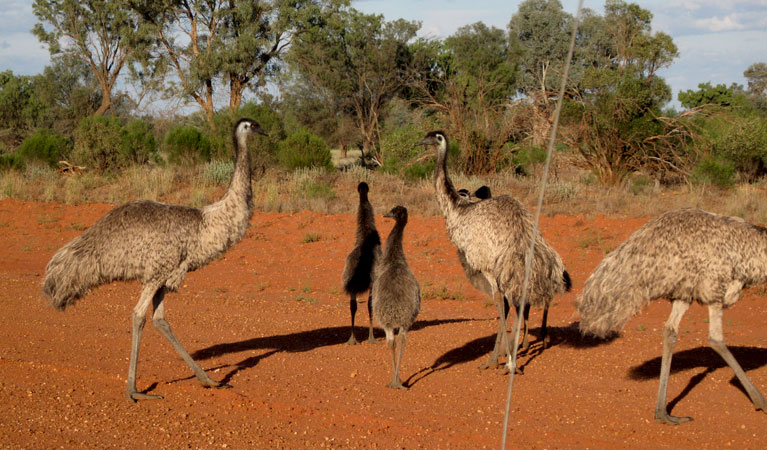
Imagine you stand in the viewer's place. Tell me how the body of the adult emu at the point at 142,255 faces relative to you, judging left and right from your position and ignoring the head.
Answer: facing to the right of the viewer

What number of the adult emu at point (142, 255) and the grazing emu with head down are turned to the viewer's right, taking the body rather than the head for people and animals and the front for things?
2

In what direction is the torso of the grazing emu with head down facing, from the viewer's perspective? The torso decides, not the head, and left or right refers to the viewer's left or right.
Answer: facing to the right of the viewer

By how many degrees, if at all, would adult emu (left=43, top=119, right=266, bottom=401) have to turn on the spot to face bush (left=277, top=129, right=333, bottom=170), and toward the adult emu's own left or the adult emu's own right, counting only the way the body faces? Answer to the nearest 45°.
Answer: approximately 90° to the adult emu's own left

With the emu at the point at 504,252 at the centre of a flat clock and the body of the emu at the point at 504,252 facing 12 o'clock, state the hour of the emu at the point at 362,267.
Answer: the emu at the point at 362,267 is roughly at 1 o'clock from the emu at the point at 504,252.

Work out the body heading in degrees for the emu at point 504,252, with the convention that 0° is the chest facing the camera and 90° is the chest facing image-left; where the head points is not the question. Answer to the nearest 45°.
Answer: approximately 90°

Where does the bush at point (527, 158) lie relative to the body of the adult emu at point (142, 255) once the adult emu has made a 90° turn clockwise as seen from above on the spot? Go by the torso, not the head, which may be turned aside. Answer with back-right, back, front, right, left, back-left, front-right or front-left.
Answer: back-left

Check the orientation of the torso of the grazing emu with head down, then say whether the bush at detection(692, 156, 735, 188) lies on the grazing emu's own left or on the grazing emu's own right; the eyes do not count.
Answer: on the grazing emu's own left

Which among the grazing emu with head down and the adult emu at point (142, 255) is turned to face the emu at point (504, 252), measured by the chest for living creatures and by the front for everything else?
the adult emu

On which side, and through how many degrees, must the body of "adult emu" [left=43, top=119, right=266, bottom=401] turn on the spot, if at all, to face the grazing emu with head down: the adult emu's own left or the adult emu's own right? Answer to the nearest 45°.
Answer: approximately 45° to the adult emu's own right

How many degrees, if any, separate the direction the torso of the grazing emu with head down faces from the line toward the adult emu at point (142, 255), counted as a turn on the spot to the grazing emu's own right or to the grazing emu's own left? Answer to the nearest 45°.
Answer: approximately 180°

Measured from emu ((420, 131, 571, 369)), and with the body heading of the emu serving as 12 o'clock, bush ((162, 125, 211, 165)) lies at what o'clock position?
The bush is roughly at 2 o'clock from the emu.

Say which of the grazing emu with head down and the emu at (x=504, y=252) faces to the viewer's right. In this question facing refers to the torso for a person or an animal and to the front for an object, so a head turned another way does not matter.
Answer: the grazing emu with head down

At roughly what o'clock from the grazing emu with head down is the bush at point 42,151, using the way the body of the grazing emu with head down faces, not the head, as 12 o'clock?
The bush is roughly at 7 o'clock from the grazing emu with head down.

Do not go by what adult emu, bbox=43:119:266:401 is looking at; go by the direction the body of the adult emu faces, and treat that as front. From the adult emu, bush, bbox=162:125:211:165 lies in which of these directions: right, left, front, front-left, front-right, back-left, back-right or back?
left

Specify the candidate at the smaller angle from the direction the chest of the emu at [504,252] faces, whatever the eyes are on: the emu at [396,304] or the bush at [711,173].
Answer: the emu

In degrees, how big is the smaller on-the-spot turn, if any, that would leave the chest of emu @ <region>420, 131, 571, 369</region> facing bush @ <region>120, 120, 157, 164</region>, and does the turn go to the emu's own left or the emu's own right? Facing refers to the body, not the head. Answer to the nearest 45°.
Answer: approximately 45° to the emu's own right

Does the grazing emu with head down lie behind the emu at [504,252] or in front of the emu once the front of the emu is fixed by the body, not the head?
behind

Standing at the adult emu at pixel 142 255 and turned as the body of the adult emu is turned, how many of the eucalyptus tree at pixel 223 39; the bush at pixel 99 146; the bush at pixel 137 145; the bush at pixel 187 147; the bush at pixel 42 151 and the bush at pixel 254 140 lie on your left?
6

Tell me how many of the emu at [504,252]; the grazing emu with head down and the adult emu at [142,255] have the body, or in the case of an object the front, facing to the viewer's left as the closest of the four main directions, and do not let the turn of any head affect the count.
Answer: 1
